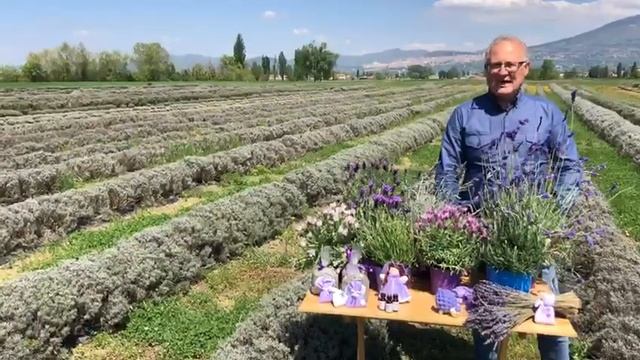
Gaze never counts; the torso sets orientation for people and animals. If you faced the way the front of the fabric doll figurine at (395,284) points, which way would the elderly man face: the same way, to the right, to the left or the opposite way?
the same way

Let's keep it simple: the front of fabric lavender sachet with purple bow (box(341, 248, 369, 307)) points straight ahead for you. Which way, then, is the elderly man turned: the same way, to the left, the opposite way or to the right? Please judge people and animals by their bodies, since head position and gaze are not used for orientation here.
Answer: the same way

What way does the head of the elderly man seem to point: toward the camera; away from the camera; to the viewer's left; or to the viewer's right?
toward the camera

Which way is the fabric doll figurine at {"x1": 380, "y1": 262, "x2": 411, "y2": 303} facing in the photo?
toward the camera

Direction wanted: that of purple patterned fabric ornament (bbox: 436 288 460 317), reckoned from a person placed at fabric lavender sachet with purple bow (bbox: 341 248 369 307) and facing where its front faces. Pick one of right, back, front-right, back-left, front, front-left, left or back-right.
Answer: left

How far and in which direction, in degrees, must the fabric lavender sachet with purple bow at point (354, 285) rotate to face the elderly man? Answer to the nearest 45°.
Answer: approximately 135° to its left

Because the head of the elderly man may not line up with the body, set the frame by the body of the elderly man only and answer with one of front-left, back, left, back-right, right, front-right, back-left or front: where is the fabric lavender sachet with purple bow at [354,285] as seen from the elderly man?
front-right

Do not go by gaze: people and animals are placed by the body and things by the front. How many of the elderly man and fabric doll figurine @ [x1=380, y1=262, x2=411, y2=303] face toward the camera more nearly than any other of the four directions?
2

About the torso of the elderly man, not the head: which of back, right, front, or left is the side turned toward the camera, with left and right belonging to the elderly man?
front

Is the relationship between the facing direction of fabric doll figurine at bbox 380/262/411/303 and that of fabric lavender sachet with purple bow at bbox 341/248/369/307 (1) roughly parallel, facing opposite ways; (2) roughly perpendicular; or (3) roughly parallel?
roughly parallel
